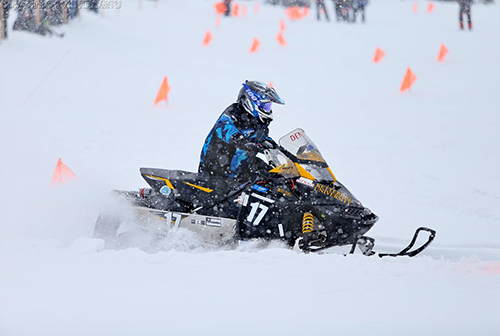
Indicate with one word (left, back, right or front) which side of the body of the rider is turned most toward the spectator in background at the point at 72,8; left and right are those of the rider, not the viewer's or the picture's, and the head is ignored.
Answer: left

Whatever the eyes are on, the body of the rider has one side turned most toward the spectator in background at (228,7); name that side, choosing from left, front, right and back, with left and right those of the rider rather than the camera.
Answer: left

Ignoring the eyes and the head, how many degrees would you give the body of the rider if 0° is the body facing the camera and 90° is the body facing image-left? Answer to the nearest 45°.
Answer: approximately 270°

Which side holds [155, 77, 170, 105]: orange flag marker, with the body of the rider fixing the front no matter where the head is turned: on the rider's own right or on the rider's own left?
on the rider's own left

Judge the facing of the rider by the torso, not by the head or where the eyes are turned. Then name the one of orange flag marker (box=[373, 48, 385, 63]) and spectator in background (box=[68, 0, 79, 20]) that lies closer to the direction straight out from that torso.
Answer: the orange flag marker

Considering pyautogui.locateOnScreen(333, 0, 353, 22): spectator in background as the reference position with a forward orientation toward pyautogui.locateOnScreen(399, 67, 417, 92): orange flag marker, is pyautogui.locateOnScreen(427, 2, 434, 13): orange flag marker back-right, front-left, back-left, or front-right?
back-left

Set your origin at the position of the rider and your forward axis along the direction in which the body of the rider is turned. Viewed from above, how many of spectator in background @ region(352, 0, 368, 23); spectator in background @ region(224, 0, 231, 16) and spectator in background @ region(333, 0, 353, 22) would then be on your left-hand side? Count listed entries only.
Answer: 3

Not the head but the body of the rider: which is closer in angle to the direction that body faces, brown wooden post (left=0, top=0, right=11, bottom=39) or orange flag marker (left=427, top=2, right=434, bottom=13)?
the orange flag marker

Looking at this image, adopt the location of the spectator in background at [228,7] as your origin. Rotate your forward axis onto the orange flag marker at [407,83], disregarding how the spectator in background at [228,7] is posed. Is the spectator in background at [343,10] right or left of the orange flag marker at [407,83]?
left
